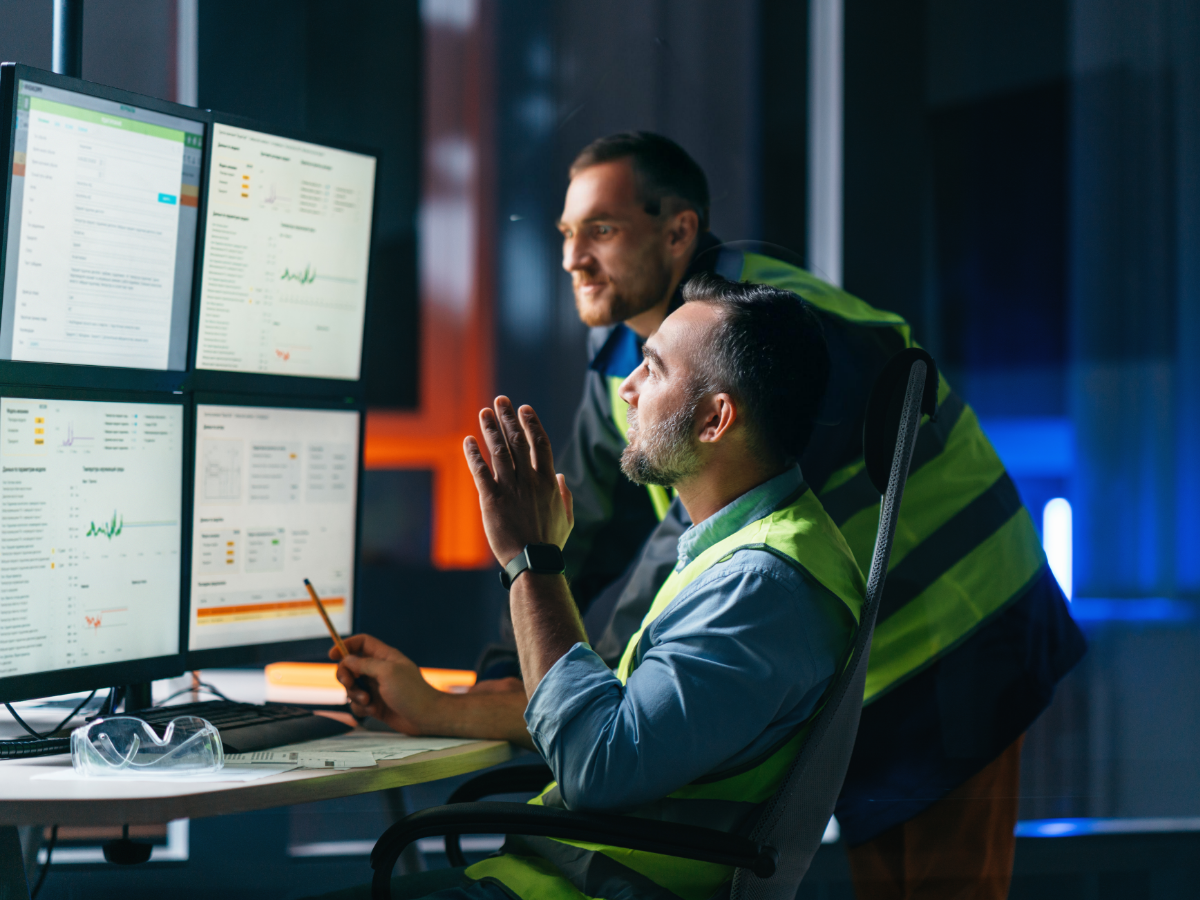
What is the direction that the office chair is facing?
to the viewer's left

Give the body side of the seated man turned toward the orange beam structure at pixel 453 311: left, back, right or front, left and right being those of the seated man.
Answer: right

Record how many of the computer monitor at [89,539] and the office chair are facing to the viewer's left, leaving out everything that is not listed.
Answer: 1

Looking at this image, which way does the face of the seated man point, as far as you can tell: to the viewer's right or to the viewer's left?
to the viewer's left

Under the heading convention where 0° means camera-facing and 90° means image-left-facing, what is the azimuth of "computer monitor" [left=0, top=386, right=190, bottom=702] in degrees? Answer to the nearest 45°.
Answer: approximately 315°

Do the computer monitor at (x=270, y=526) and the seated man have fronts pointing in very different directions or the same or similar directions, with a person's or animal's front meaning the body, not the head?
very different directions

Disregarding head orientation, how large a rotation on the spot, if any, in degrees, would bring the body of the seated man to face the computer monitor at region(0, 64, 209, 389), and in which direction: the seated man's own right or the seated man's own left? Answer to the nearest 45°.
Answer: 0° — they already face it

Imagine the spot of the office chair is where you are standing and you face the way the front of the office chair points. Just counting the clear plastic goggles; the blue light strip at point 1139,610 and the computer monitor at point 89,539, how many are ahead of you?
2

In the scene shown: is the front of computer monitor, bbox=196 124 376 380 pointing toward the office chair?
yes
